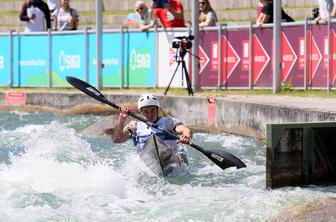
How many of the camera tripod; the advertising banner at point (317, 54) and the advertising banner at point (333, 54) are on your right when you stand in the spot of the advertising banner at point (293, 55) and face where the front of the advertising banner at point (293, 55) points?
1

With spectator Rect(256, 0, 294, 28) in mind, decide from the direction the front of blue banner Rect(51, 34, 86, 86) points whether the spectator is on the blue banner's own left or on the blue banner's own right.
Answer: on the blue banner's own left

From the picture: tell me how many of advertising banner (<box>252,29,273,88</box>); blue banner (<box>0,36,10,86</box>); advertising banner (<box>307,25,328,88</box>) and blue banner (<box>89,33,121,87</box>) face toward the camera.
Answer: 4

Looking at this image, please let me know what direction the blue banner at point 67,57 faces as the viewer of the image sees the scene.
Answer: facing the viewer

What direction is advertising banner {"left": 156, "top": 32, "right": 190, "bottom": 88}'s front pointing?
toward the camera

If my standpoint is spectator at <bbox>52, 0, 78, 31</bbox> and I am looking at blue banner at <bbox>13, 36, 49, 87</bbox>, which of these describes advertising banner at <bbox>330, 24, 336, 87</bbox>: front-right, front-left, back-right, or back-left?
back-left

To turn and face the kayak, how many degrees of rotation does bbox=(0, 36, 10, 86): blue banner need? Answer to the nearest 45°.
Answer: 0° — it already faces it

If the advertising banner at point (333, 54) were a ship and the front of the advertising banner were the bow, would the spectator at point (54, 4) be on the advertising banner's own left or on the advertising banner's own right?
on the advertising banner's own right

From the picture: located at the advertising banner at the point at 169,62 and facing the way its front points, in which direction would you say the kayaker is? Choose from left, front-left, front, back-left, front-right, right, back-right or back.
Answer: front

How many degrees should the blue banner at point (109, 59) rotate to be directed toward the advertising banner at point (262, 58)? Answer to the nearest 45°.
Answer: approximately 45° to its left

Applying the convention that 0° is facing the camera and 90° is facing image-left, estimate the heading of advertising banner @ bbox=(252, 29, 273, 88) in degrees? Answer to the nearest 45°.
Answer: approximately 0°

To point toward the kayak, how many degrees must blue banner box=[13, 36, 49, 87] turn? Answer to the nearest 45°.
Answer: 0° — it already faces it
